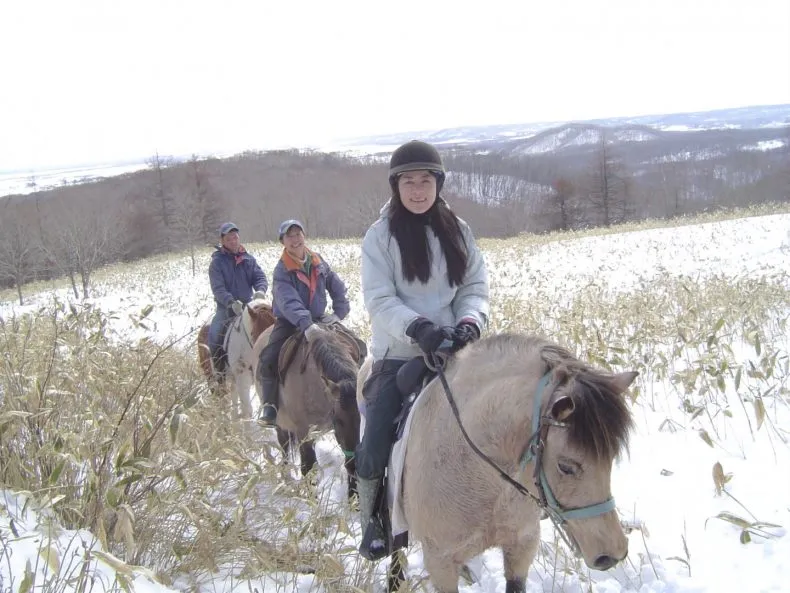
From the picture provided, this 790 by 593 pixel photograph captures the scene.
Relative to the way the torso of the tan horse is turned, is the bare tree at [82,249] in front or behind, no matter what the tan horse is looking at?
behind

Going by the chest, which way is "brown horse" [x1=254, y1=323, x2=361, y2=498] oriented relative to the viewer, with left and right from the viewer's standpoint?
facing the viewer and to the right of the viewer

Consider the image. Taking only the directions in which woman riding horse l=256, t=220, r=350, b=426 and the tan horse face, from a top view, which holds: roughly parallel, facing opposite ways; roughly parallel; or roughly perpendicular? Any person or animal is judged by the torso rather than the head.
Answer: roughly parallel

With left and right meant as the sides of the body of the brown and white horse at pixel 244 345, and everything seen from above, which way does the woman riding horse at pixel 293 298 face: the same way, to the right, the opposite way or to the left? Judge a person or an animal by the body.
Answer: the same way

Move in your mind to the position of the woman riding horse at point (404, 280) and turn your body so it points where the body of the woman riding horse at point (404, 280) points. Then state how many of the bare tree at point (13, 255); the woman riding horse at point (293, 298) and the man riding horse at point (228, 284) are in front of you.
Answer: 0

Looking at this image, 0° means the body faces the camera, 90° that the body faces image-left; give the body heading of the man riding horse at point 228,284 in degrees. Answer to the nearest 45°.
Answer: approximately 315°

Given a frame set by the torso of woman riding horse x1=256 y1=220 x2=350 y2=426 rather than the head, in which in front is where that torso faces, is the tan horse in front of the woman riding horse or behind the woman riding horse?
in front

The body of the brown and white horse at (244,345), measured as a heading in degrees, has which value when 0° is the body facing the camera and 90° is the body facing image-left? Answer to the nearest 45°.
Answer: approximately 315°

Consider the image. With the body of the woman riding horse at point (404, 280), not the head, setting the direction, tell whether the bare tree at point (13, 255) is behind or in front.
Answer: behind

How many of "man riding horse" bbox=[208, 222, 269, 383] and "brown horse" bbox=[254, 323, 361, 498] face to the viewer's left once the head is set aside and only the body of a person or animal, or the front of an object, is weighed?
0

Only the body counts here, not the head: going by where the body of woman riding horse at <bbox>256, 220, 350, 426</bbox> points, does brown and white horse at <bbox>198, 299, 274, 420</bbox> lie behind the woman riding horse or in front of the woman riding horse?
behind

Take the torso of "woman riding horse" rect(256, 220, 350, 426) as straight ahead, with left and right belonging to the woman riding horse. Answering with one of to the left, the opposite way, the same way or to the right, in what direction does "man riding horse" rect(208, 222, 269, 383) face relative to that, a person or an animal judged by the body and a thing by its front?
the same way

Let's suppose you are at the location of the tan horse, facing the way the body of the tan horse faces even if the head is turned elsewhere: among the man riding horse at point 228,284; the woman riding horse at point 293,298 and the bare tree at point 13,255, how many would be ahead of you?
0

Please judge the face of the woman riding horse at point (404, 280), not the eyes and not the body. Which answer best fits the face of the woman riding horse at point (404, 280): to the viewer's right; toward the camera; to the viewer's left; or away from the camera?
toward the camera
